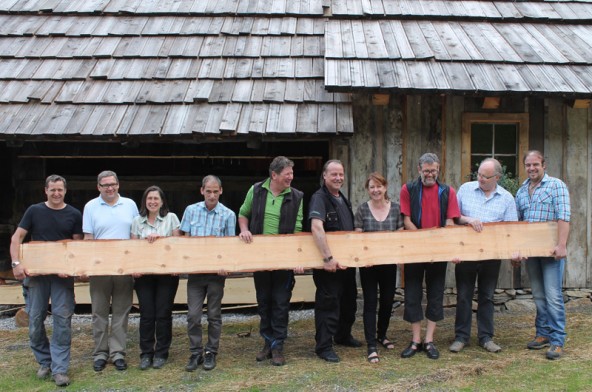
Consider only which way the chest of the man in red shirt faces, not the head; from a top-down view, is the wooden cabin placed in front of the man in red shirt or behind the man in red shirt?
behind

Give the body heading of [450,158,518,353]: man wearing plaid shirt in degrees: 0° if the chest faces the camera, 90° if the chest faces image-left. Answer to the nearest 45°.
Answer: approximately 0°

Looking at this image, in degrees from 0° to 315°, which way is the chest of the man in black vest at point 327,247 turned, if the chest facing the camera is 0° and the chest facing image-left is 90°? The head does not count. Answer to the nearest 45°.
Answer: approximately 315°

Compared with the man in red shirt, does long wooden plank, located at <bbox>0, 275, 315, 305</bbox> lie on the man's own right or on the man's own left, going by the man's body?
on the man's own right

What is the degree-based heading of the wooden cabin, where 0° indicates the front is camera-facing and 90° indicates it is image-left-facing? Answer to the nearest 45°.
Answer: approximately 0°

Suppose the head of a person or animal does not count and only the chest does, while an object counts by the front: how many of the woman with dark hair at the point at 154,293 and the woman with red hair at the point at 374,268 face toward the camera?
2

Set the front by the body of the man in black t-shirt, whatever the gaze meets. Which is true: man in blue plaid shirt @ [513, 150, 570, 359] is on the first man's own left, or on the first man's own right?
on the first man's own left

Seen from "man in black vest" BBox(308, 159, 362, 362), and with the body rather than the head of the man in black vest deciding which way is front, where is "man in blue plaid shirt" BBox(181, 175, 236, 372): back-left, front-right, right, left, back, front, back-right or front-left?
back-right

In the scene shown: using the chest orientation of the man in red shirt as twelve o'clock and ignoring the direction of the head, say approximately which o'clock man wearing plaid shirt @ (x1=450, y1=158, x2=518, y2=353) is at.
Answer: The man wearing plaid shirt is roughly at 8 o'clock from the man in red shirt.
